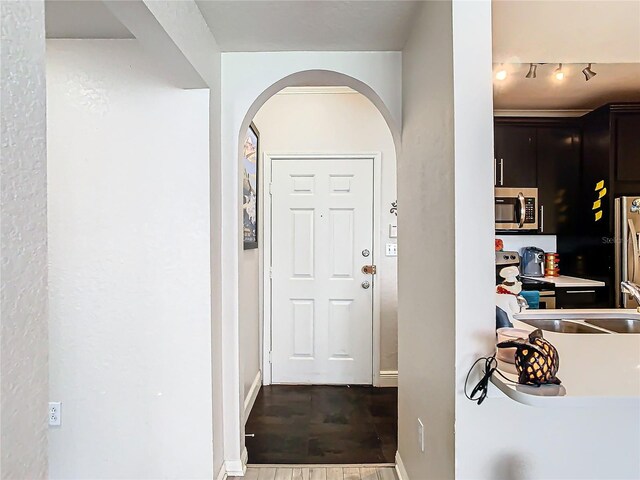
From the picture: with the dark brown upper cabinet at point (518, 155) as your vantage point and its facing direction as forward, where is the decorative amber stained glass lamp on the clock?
The decorative amber stained glass lamp is roughly at 12 o'clock from the dark brown upper cabinet.

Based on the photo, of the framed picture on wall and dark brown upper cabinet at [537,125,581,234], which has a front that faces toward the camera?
the dark brown upper cabinet

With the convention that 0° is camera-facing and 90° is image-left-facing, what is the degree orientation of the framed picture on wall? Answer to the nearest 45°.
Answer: approximately 270°

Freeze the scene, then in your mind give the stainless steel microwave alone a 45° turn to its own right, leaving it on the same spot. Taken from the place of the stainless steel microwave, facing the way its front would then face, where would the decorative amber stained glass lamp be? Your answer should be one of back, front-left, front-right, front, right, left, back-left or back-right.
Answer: front-left

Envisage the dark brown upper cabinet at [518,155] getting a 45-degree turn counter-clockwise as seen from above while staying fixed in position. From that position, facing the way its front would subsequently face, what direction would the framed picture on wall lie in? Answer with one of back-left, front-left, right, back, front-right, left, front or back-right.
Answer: right

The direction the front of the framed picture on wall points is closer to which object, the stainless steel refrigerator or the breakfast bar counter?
the stainless steel refrigerator

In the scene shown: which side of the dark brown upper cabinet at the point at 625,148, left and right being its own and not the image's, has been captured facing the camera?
front

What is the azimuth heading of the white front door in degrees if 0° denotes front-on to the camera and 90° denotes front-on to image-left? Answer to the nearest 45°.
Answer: approximately 0°

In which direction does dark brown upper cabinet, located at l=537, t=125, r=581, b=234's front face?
toward the camera

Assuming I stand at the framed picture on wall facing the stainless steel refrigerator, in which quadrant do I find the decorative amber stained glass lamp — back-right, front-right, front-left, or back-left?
front-right

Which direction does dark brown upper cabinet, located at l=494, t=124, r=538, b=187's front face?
toward the camera

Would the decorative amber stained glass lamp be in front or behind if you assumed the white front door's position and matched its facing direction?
in front

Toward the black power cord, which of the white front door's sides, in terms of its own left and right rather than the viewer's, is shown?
front

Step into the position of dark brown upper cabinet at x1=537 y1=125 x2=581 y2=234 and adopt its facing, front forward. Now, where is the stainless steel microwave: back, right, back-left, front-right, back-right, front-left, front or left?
front-right
